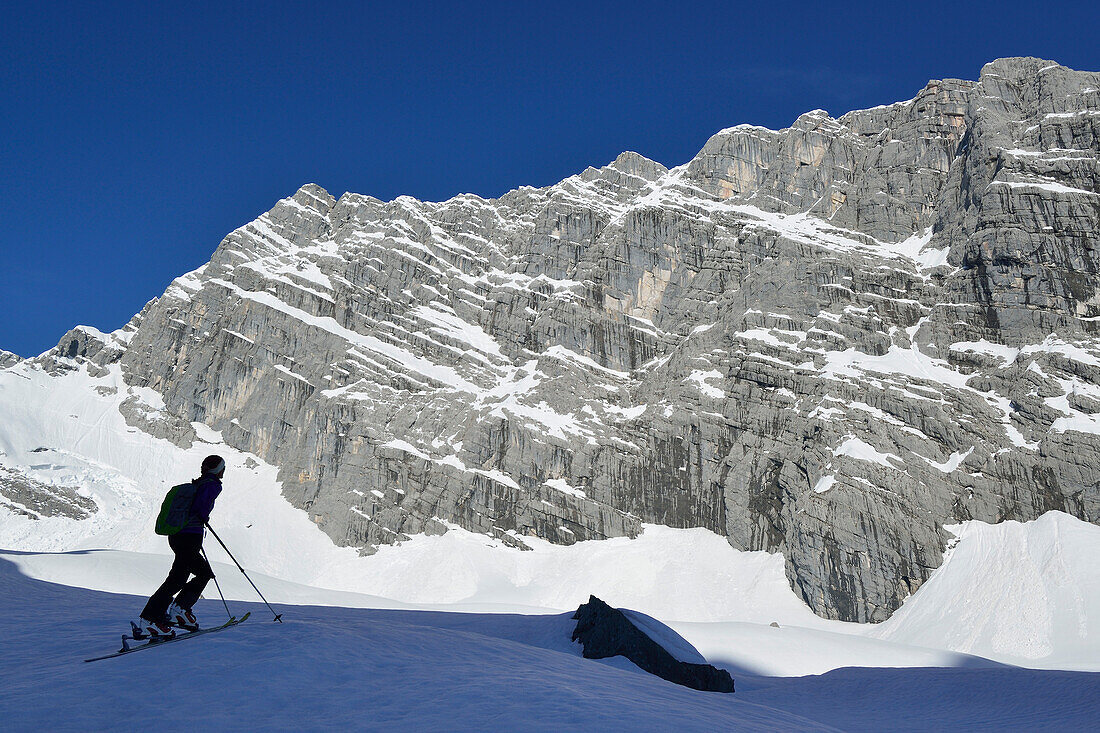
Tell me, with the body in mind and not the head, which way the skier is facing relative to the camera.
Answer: to the viewer's right

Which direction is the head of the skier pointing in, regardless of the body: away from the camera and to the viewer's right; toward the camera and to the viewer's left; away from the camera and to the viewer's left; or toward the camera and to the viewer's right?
away from the camera and to the viewer's right

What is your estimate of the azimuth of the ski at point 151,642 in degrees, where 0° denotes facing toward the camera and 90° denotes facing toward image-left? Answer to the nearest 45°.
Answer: approximately 270°
